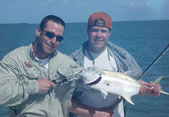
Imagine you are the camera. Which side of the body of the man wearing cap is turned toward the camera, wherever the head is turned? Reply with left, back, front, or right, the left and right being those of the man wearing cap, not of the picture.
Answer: front

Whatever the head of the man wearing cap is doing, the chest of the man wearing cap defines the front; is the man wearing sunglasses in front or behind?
in front

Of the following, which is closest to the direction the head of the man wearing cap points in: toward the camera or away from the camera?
toward the camera

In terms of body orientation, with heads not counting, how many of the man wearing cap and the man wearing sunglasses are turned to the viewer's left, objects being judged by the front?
0

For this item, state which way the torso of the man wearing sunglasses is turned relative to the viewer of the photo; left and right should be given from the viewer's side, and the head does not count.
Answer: facing the viewer and to the right of the viewer

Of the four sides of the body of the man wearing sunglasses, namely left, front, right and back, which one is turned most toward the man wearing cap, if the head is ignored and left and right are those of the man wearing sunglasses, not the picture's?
left
